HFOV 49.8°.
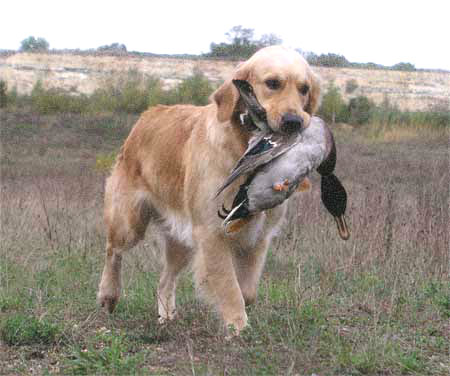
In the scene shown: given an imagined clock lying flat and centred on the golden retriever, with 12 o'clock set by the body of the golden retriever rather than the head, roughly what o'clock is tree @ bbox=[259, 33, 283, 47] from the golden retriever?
The tree is roughly at 8 o'clock from the golden retriever.

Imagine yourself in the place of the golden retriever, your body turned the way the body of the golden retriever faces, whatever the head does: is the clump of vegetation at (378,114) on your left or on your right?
on your left

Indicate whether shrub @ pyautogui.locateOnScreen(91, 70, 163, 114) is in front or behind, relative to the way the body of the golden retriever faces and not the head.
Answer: behind

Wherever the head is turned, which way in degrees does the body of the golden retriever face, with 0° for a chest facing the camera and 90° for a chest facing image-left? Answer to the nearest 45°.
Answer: approximately 315°

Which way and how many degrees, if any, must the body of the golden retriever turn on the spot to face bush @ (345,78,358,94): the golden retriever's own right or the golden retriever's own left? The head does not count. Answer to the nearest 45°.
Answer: approximately 135° to the golden retriever's own left

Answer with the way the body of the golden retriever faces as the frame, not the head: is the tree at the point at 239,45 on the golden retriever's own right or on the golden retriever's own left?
on the golden retriever's own left

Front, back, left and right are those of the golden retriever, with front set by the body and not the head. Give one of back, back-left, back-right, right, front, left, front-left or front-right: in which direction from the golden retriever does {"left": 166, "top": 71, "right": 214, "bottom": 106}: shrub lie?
back-left

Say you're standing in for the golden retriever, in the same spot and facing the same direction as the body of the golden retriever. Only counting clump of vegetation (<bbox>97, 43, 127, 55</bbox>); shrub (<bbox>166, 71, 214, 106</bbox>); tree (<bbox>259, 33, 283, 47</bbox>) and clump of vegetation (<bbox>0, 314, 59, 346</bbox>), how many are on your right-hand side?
1

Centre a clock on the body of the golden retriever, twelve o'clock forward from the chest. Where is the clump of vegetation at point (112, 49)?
The clump of vegetation is roughly at 7 o'clock from the golden retriever.

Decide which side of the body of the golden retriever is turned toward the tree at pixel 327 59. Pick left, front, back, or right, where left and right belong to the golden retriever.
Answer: left

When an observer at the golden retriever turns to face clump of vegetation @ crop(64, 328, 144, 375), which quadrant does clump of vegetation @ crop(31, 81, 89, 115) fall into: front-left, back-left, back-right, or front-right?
back-right
